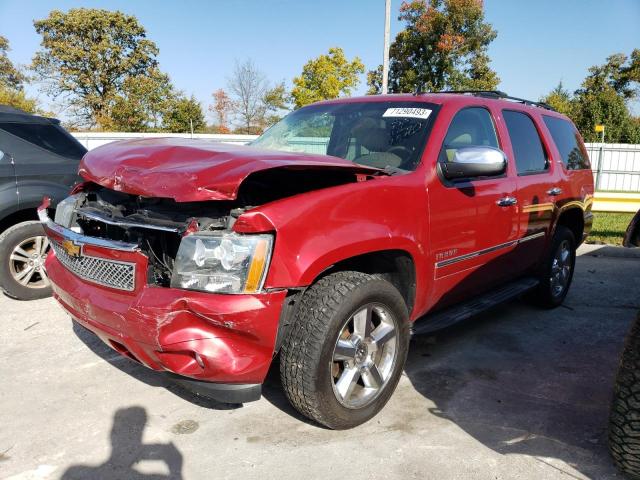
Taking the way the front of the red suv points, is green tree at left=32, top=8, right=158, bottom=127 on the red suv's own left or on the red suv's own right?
on the red suv's own right

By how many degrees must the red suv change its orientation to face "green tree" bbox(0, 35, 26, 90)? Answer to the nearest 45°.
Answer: approximately 90° to its right

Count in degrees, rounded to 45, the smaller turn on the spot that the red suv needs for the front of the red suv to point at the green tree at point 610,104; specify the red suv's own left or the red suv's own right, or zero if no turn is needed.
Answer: approximately 180°

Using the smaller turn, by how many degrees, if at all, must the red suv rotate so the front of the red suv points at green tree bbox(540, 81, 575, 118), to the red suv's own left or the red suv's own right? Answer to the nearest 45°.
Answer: approximately 180°

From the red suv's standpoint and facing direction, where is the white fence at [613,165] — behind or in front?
behind

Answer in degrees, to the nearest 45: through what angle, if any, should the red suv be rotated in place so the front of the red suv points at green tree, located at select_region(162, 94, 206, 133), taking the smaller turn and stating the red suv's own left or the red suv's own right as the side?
approximately 135° to the red suv's own right

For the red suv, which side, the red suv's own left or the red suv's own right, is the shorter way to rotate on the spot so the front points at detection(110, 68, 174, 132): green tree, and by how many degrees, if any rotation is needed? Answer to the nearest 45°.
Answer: approximately 135° to the red suv's own right

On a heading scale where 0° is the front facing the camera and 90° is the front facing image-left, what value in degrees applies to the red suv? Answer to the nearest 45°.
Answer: approximately 45°

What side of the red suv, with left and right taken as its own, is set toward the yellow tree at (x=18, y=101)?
right

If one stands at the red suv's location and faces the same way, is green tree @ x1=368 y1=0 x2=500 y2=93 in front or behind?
behind
